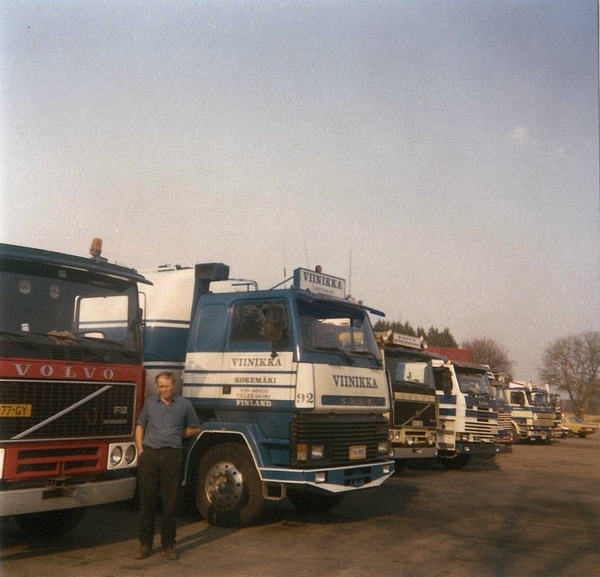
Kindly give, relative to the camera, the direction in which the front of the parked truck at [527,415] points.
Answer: facing the viewer and to the right of the viewer

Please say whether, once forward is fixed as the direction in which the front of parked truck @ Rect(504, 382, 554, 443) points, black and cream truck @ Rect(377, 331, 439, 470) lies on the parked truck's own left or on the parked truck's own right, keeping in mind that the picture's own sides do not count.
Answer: on the parked truck's own right

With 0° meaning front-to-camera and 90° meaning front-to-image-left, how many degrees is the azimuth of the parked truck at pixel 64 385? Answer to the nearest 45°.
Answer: approximately 315°

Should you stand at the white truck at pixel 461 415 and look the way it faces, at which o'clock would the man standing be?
The man standing is roughly at 2 o'clock from the white truck.

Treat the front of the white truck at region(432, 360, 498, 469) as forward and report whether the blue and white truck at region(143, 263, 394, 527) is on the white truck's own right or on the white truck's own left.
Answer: on the white truck's own right

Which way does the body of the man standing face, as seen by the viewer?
toward the camera

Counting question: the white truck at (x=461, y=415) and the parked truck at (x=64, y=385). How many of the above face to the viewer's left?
0

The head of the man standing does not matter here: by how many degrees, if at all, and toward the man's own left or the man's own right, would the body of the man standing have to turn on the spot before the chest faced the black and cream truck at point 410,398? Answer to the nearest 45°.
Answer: approximately 135° to the man's own left

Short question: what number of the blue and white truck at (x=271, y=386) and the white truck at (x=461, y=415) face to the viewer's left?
0

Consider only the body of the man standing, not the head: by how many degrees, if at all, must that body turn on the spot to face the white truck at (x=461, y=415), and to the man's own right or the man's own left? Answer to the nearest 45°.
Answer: approximately 135° to the man's own left

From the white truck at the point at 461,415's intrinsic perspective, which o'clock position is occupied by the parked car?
The parked car is roughly at 8 o'clock from the white truck.
